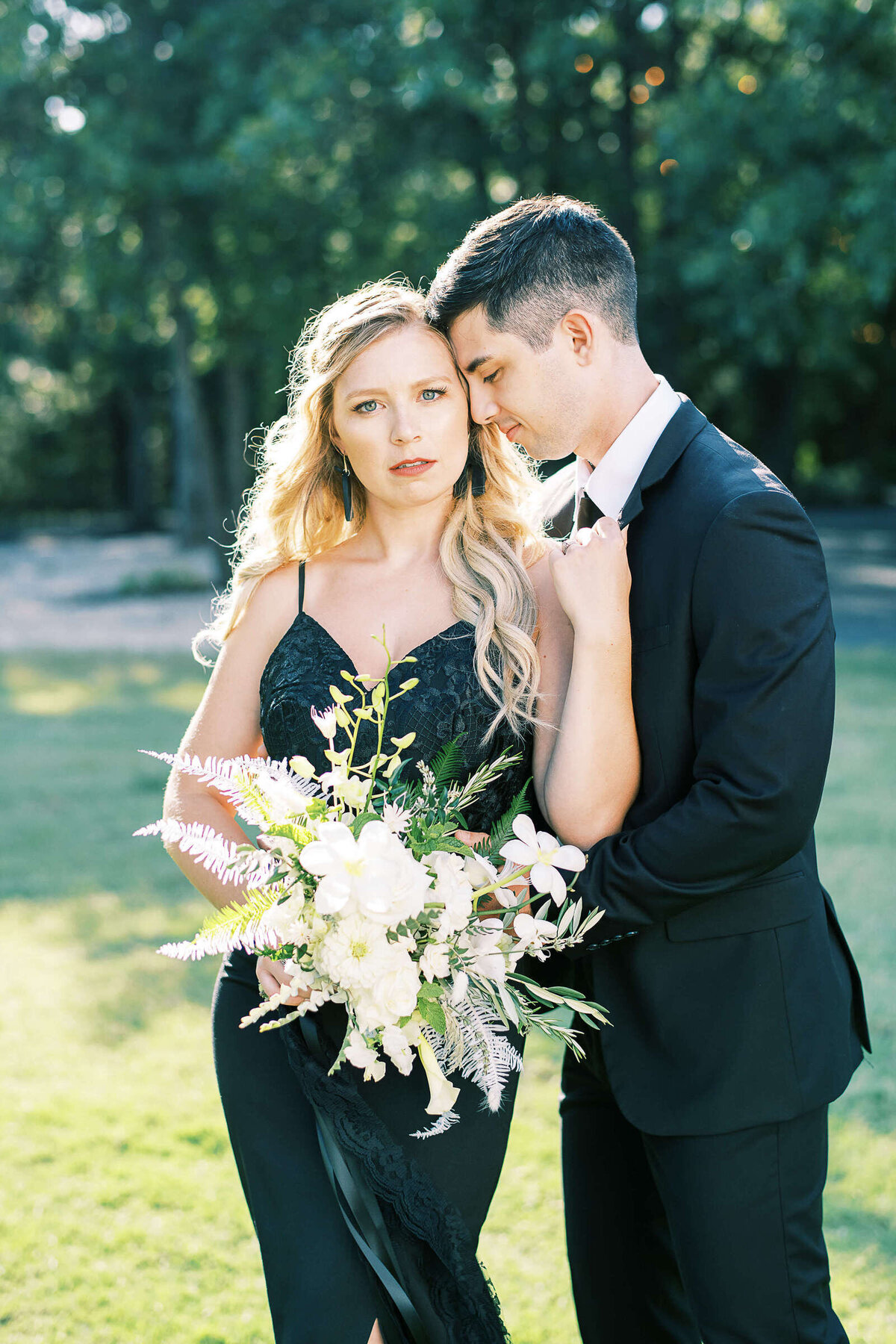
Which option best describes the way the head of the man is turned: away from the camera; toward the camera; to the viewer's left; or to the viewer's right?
to the viewer's left

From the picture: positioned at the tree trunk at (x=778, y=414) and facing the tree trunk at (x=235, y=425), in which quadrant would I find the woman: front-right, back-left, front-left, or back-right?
front-left

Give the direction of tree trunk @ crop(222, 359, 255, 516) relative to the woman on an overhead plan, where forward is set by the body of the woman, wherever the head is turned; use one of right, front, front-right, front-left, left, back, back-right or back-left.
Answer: back

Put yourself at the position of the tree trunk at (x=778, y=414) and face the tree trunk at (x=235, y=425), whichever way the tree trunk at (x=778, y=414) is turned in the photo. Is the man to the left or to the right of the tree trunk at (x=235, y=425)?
left

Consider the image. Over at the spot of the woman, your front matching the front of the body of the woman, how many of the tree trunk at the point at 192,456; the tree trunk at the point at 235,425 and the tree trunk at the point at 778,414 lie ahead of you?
0

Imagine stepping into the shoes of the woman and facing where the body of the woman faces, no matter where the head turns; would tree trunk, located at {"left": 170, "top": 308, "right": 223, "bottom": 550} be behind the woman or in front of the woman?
behind

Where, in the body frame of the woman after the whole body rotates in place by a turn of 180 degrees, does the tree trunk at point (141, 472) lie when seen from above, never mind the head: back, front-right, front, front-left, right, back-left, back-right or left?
front

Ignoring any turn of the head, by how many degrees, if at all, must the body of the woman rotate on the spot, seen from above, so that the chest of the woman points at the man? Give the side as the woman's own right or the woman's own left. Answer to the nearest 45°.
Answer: approximately 45° to the woman's own left

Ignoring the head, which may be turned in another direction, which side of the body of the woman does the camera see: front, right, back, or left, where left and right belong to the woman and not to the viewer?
front

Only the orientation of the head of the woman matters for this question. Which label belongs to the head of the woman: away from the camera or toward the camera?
toward the camera

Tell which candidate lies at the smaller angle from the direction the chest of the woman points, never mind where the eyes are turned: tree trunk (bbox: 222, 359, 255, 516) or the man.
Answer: the man

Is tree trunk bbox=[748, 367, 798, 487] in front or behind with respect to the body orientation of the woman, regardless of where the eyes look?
behind
